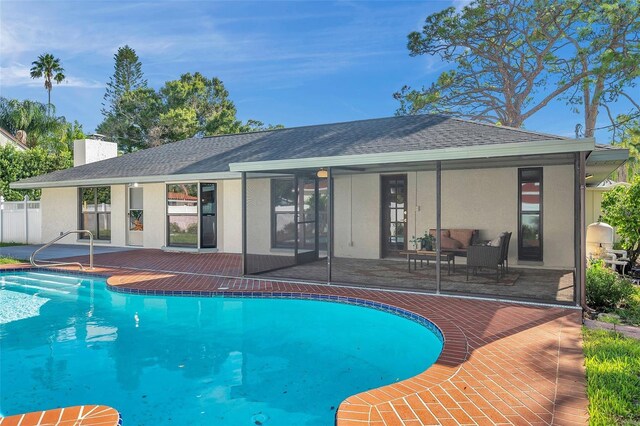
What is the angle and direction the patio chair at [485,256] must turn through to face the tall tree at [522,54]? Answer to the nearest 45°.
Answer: approximately 90° to its right

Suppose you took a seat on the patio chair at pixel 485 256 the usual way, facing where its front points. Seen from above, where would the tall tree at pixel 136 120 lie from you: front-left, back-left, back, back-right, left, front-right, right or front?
front-right

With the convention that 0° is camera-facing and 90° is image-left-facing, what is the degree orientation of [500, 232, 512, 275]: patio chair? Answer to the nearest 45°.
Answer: approximately 90°

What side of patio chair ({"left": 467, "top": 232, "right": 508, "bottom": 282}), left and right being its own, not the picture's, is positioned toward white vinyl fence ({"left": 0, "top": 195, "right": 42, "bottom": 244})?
front

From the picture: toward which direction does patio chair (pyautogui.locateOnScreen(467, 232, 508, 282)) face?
to the viewer's left

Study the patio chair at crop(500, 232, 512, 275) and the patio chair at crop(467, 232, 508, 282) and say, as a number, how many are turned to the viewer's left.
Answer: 2

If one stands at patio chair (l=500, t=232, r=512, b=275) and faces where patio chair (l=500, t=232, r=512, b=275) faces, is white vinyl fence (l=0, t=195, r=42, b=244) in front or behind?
in front

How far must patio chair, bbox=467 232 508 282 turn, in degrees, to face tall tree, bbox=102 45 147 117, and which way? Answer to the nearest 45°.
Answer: approximately 45° to its right

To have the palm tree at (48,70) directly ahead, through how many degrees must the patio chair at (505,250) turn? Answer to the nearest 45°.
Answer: approximately 45° to its right

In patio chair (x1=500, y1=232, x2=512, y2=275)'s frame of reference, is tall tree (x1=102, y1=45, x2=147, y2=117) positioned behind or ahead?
ahead

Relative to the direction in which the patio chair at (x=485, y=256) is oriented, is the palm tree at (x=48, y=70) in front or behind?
in front

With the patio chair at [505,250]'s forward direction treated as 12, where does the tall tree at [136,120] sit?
The tall tree is roughly at 1 o'clock from the patio chair.
